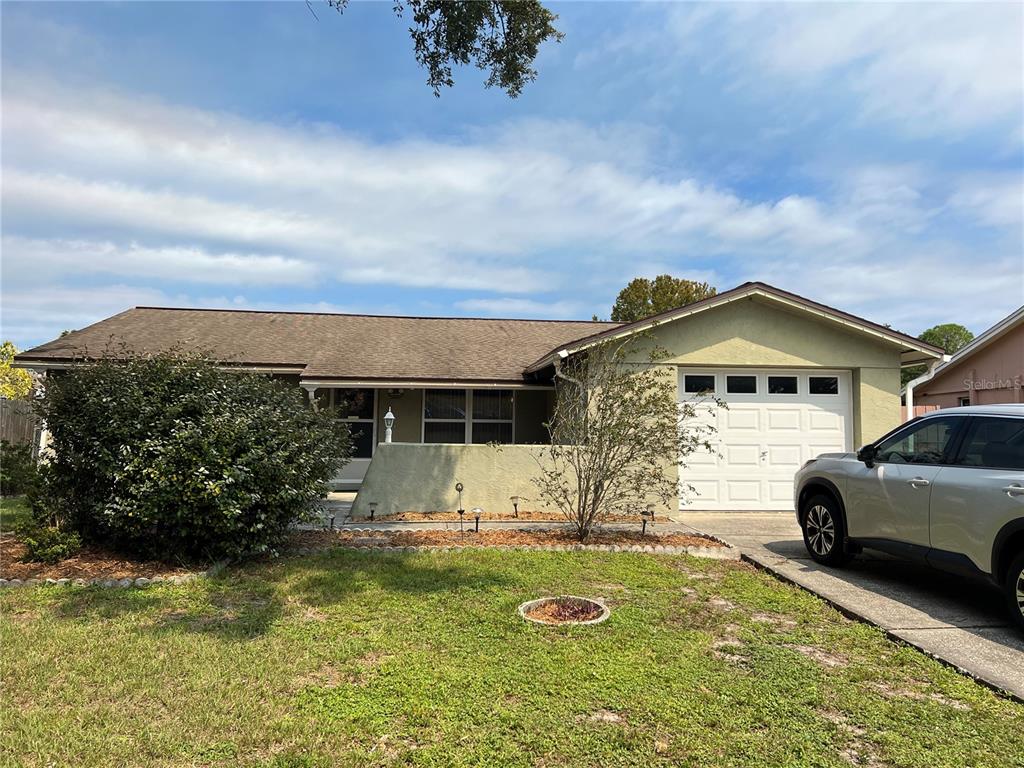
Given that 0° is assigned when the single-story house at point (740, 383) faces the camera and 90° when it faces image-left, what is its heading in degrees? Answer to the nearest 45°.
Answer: approximately 0°

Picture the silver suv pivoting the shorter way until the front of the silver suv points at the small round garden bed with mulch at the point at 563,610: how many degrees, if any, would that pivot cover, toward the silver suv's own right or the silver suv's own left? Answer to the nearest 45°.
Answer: approximately 90° to the silver suv's own left

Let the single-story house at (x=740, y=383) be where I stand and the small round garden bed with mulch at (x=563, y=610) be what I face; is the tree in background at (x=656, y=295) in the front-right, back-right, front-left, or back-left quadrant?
back-right

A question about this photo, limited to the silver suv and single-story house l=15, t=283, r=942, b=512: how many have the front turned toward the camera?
1

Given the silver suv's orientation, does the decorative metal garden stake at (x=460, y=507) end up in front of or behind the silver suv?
in front

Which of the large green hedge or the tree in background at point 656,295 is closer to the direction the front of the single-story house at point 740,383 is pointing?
the large green hedge

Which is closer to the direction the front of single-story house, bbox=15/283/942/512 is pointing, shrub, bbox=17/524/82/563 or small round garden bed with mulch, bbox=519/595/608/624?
the small round garden bed with mulch

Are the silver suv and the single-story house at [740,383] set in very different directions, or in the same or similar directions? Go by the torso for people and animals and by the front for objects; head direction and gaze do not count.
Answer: very different directions

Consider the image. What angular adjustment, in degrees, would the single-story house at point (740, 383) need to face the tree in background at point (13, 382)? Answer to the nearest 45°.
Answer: approximately 135° to its right

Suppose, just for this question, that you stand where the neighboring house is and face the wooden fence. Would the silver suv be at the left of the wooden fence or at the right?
left

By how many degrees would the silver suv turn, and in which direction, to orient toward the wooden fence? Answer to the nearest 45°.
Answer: approximately 45° to its left

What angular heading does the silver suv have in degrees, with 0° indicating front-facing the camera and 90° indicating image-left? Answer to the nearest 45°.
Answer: approximately 135°

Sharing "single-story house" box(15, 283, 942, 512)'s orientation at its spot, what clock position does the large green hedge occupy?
The large green hedge is roughly at 2 o'clock from the single-story house.
